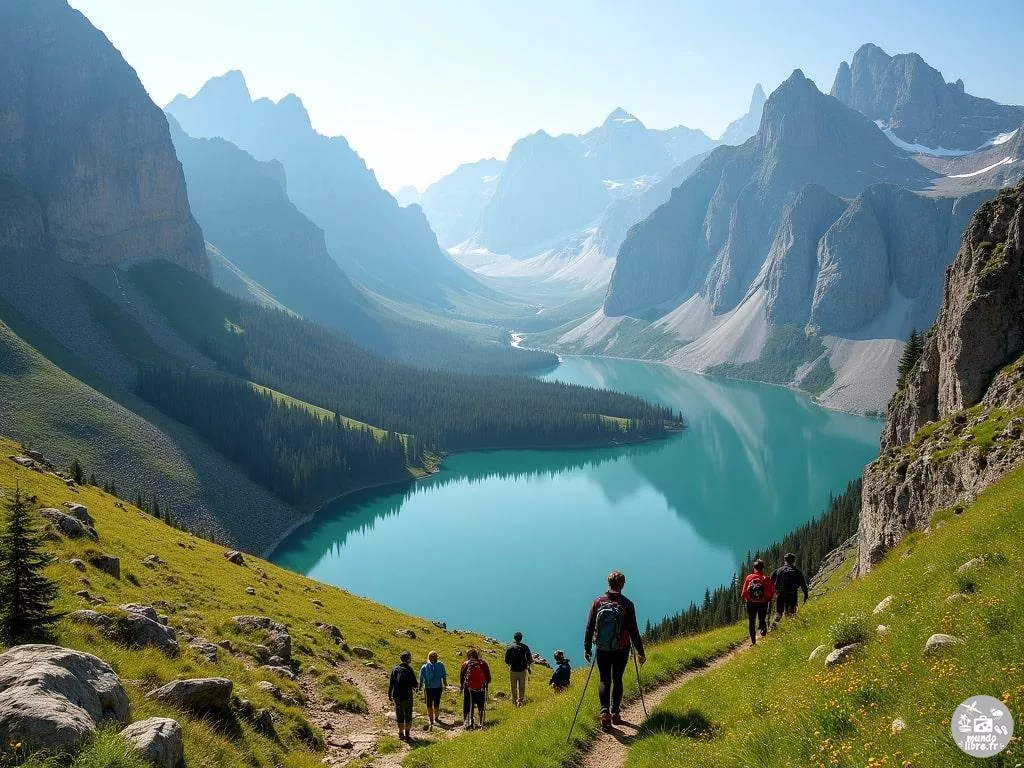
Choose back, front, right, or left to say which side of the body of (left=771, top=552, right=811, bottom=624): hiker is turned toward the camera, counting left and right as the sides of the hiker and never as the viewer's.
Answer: back

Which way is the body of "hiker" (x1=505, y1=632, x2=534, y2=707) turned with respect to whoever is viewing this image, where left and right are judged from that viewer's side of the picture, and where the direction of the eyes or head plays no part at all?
facing away from the viewer

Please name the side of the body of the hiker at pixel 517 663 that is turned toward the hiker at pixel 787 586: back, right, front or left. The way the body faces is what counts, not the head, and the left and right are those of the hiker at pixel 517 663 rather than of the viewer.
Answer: right

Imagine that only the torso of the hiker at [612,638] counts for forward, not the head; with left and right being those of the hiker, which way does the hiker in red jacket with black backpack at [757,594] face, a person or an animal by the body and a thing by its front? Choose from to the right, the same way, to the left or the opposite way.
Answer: the same way

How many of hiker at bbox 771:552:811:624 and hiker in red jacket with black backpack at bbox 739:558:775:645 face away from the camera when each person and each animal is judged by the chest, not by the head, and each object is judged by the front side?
2

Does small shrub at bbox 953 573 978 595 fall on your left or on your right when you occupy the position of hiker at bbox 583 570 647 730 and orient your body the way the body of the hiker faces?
on your right

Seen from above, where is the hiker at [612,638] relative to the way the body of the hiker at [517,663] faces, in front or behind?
behind

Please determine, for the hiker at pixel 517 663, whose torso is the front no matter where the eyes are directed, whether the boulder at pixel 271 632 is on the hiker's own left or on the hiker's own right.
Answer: on the hiker's own left

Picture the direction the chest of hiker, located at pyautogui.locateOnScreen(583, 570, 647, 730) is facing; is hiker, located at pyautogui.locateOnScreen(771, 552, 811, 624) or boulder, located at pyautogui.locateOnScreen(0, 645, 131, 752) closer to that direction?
the hiker

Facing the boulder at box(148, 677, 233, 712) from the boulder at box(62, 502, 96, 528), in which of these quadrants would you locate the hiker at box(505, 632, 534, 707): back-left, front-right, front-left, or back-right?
front-left

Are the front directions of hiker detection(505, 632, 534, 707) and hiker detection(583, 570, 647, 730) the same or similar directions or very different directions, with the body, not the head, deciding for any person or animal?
same or similar directions

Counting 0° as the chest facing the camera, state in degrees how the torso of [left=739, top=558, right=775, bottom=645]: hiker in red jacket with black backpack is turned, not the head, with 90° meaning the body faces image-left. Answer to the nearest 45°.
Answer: approximately 180°

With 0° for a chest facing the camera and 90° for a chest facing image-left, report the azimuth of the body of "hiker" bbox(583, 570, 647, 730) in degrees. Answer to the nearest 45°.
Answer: approximately 180°
